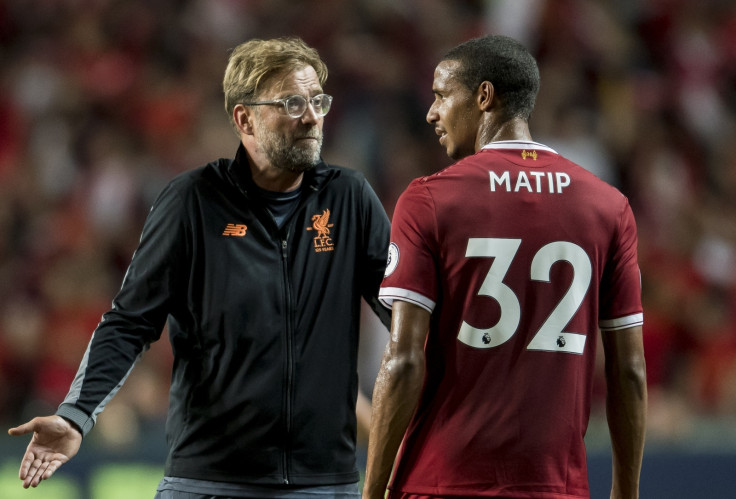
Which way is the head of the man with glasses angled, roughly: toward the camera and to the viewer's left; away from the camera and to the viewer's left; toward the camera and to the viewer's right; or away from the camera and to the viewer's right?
toward the camera and to the viewer's right

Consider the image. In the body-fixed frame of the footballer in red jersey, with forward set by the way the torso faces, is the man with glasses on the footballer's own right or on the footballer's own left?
on the footballer's own left

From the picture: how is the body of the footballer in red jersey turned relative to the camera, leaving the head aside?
away from the camera
